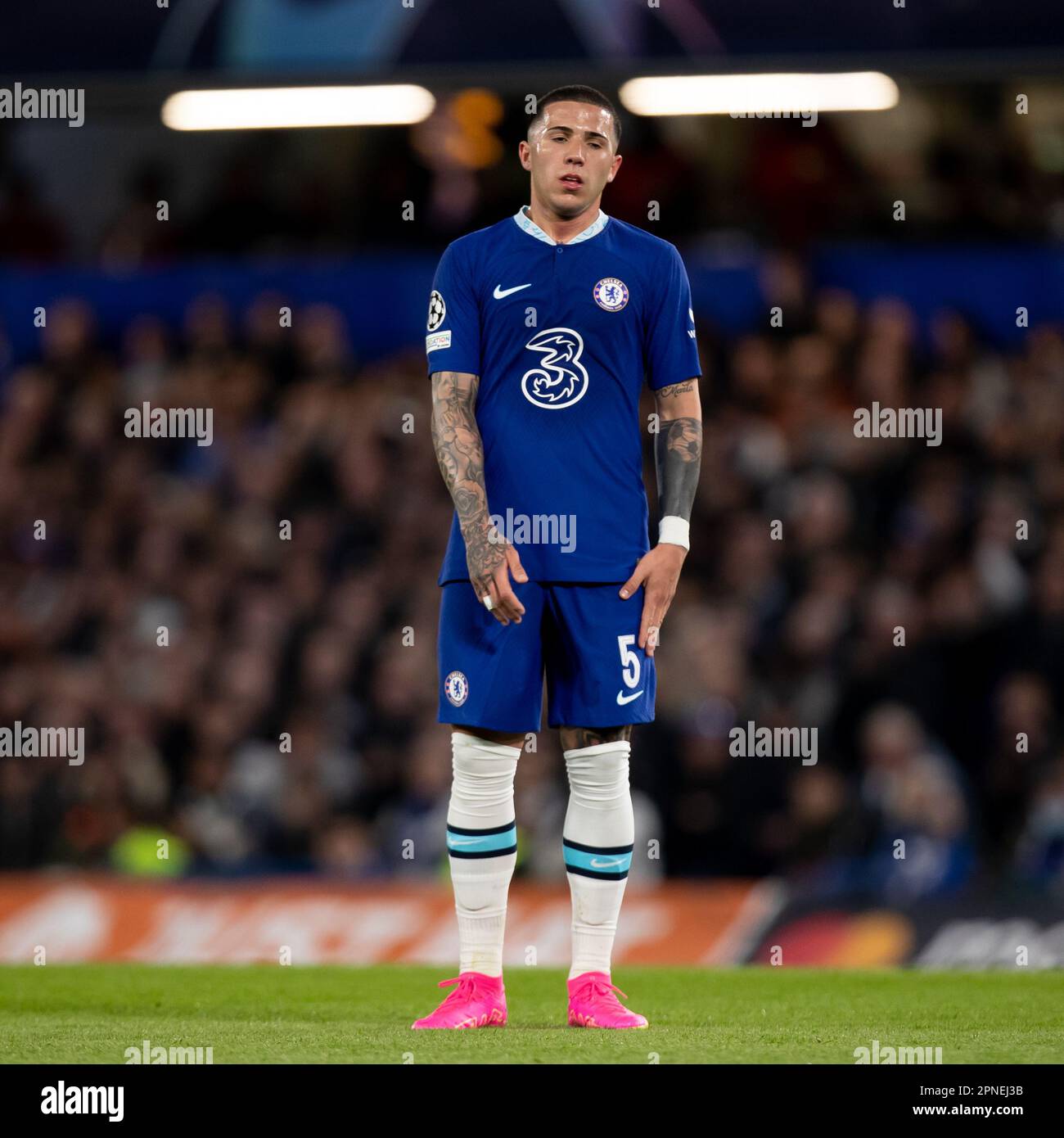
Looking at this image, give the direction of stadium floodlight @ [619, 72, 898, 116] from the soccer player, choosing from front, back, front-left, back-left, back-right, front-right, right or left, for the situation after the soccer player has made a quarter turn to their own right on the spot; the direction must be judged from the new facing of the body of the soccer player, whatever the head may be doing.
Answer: right

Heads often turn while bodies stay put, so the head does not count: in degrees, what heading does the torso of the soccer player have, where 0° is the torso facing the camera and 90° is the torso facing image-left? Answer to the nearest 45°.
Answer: approximately 0°

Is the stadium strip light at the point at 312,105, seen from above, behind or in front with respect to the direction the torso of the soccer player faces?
behind
